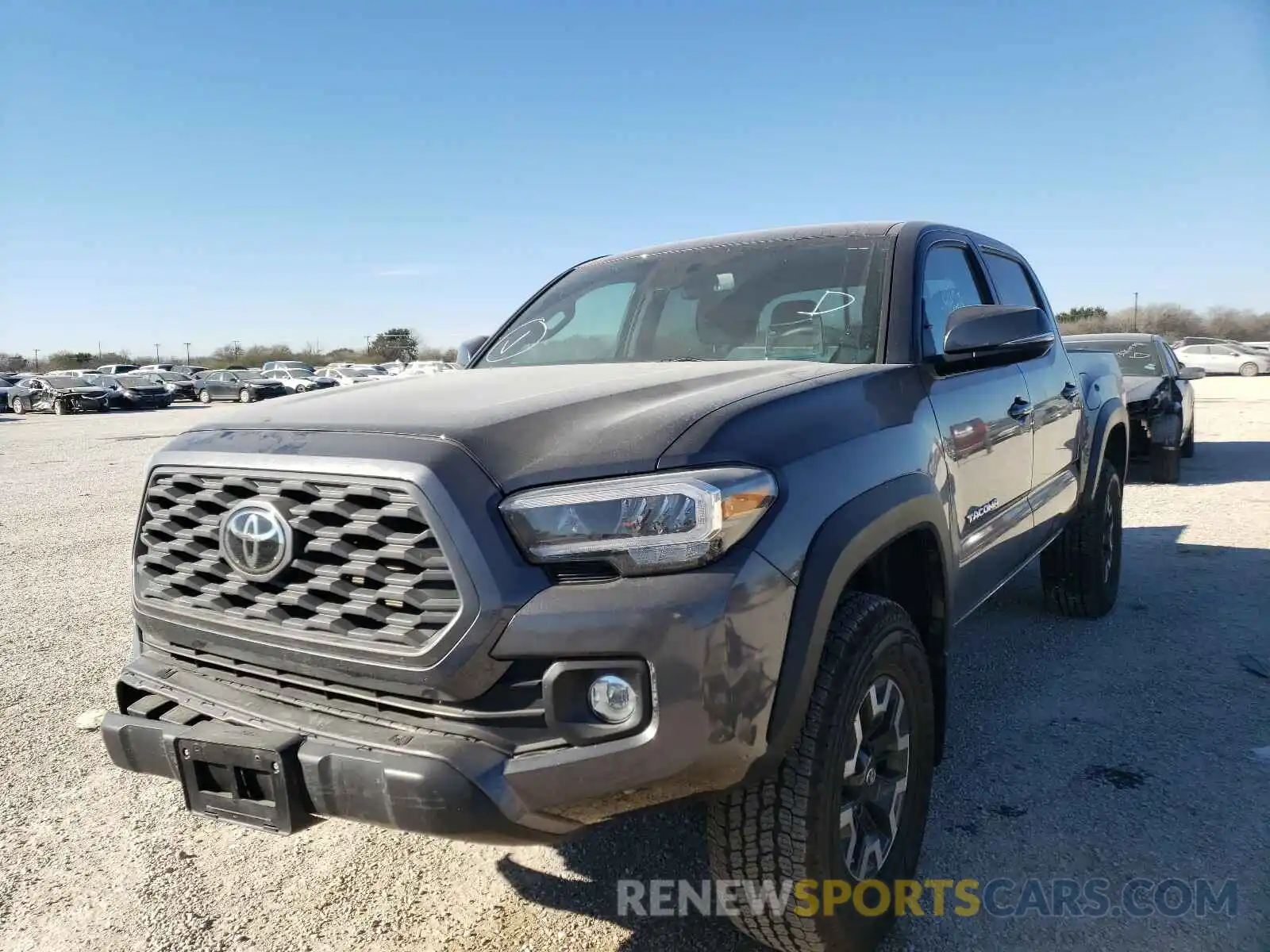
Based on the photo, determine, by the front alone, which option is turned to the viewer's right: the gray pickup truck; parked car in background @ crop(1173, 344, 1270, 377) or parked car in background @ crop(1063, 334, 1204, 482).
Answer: parked car in background @ crop(1173, 344, 1270, 377)

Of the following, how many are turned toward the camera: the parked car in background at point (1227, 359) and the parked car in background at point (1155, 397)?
1

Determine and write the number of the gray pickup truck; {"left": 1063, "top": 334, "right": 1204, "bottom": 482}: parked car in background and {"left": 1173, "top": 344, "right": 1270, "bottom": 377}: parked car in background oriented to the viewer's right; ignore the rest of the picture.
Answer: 1

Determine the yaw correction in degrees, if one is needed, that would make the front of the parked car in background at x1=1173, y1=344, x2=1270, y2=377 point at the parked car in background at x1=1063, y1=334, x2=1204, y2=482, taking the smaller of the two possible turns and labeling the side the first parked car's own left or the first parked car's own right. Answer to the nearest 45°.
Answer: approximately 90° to the first parked car's own right

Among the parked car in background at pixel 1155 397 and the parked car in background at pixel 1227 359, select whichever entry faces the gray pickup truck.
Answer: the parked car in background at pixel 1155 397

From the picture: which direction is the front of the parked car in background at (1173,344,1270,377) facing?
to the viewer's right

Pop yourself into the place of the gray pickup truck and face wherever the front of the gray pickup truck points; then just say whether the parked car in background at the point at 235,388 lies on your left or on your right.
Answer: on your right

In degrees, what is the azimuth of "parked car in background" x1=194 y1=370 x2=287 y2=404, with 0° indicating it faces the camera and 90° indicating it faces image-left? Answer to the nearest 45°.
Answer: approximately 315°

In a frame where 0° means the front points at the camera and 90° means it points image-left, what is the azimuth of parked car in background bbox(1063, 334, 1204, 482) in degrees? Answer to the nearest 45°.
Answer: approximately 0°

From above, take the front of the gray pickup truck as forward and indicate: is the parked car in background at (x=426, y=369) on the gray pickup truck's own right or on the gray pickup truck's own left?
on the gray pickup truck's own right

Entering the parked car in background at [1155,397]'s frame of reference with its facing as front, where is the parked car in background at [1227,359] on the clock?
the parked car in background at [1227,359] is roughly at 6 o'clock from the parked car in background at [1155,397].
